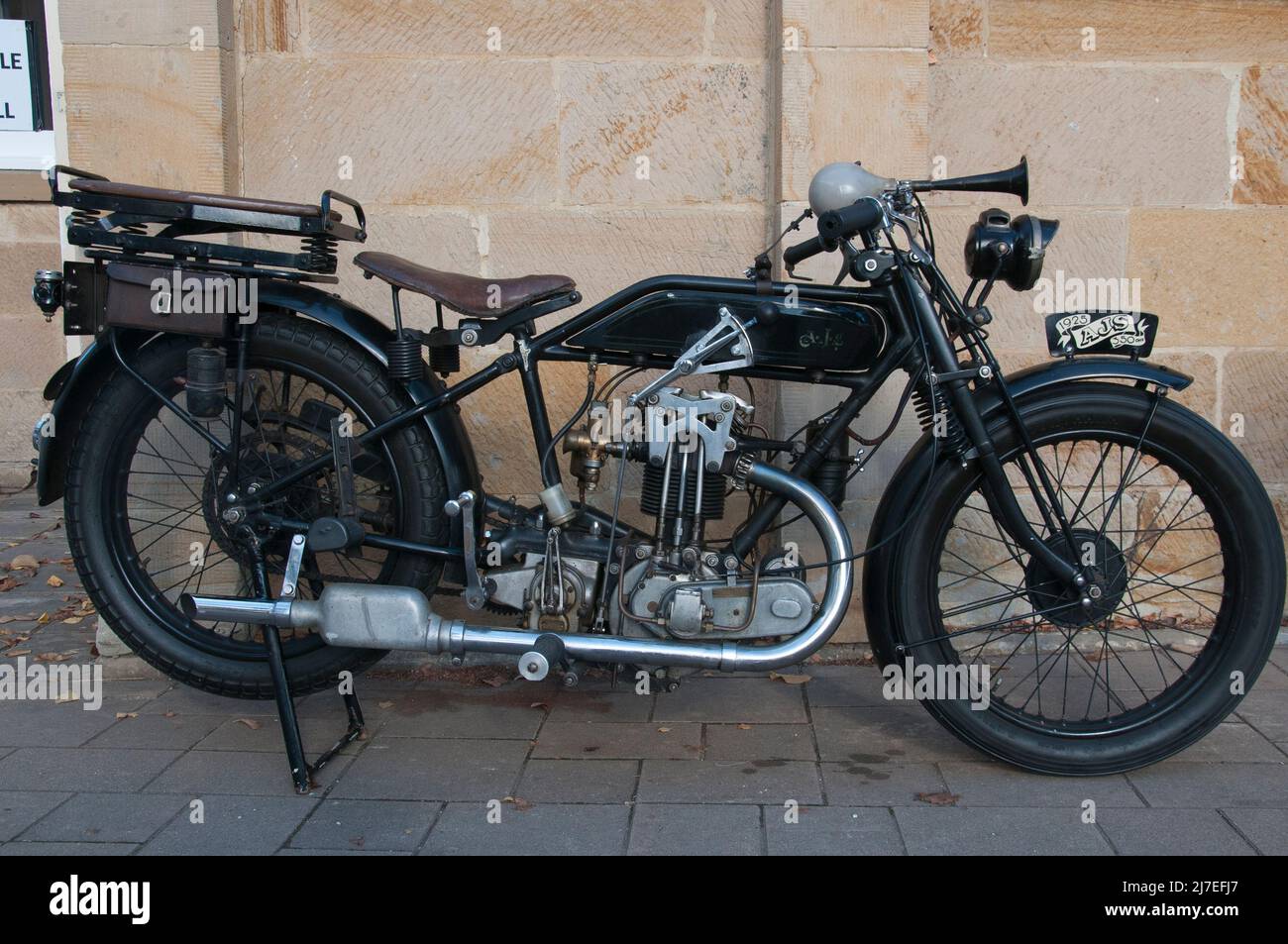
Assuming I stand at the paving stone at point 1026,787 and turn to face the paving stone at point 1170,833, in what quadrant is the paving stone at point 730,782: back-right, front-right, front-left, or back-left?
back-right

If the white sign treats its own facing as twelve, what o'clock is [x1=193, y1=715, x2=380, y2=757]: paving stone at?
The paving stone is roughly at 12 o'clock from the white sign.

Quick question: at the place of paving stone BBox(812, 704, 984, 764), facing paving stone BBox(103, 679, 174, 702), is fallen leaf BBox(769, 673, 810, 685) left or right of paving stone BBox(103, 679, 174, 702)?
right

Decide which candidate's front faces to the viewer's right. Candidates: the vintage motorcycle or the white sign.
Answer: the vintage motorcycle

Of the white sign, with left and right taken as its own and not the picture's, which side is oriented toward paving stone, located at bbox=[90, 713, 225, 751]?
front

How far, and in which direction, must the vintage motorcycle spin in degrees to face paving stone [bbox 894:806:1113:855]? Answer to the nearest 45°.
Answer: approximately 45° to its right

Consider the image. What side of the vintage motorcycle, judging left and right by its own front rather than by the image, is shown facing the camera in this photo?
right

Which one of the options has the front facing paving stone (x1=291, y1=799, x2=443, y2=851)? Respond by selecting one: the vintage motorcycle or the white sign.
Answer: the white sign

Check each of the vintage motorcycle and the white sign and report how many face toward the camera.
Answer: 1
